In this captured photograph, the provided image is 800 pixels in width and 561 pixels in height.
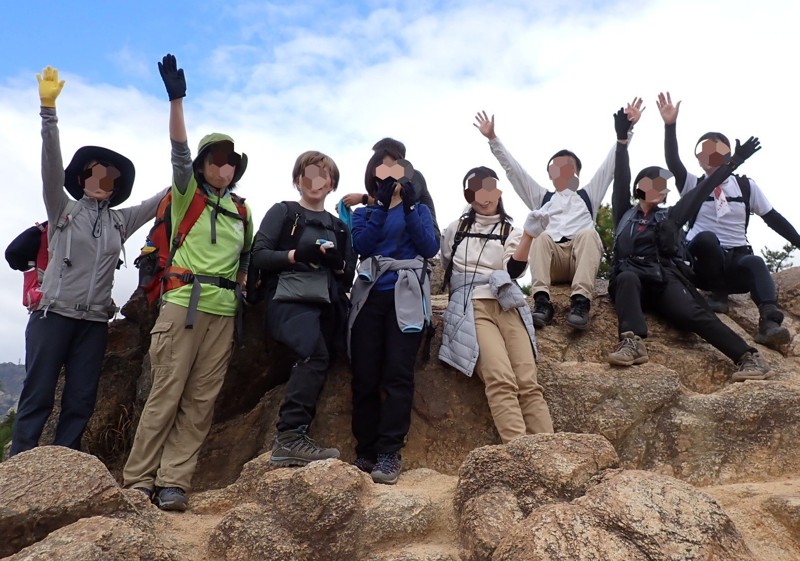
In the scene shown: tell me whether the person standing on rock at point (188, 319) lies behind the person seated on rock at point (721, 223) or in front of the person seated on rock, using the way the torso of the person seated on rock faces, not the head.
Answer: in front

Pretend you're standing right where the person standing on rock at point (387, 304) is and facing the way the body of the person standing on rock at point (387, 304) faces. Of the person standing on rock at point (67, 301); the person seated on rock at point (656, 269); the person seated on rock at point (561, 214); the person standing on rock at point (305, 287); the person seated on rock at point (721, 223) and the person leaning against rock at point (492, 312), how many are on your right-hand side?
2

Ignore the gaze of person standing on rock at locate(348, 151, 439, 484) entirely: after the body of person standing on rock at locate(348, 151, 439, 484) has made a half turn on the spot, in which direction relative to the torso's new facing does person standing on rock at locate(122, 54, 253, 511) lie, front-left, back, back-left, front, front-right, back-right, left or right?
left

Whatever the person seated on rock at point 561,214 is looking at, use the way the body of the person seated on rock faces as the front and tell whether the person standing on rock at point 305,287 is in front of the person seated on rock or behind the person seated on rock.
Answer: in front

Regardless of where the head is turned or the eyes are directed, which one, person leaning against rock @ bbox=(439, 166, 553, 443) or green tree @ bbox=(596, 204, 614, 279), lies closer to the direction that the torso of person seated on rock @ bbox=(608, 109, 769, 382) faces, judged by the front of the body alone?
the person leaning against rock

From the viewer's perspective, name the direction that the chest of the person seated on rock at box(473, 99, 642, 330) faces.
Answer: toward the camera

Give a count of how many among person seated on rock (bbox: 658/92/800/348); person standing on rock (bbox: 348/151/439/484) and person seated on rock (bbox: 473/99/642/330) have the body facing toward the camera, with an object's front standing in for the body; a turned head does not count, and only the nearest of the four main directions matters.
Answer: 3

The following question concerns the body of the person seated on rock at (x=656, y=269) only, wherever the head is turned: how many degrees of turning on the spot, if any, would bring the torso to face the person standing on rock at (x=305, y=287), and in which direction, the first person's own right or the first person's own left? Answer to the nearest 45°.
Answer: approximately 45° to the first person's own right

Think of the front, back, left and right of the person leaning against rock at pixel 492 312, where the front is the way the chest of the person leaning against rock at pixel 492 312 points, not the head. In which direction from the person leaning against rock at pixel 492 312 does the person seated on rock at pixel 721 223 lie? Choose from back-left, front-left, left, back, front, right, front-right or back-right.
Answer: back-left

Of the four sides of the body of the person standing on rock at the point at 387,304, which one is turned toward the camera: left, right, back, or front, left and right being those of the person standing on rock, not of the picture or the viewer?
front

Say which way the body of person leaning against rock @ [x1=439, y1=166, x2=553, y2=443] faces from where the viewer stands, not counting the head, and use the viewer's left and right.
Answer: facing the viewer
